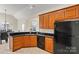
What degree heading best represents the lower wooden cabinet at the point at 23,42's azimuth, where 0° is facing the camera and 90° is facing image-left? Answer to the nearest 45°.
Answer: approximately 315°

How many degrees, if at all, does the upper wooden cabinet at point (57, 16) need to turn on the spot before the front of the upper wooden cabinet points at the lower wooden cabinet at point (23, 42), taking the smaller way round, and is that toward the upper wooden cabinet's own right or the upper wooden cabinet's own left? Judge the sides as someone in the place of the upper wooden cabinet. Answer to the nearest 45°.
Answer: approximately 45° to the upper wooden cabinet's own right

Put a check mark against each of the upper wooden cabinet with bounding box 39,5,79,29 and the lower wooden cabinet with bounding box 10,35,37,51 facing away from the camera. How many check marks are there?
0

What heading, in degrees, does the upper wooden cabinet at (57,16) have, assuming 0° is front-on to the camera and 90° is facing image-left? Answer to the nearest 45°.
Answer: approximately 45°
